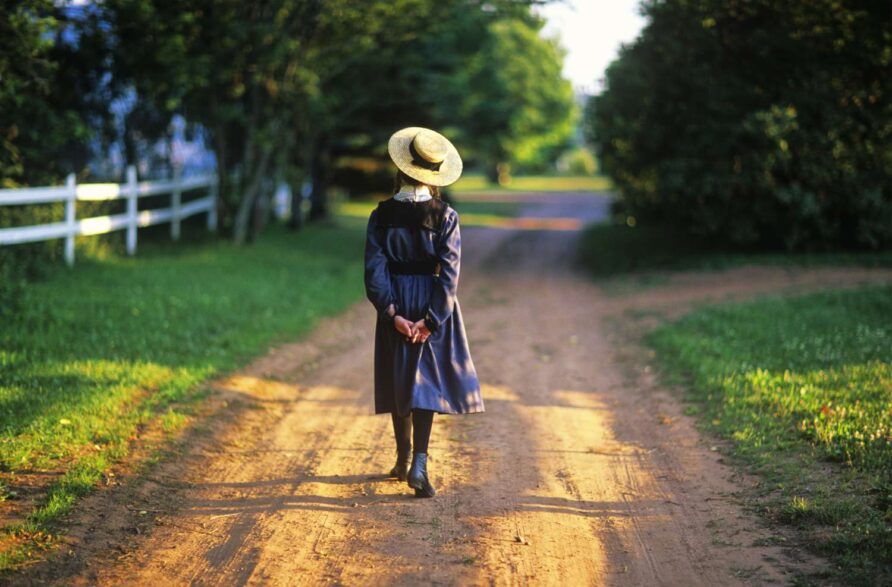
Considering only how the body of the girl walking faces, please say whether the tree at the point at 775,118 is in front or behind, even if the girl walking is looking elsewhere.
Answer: in front

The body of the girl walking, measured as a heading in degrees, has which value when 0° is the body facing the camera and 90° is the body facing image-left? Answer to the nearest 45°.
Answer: approximately 180°

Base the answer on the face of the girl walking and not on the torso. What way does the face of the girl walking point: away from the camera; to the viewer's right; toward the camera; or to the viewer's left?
away from the camera
